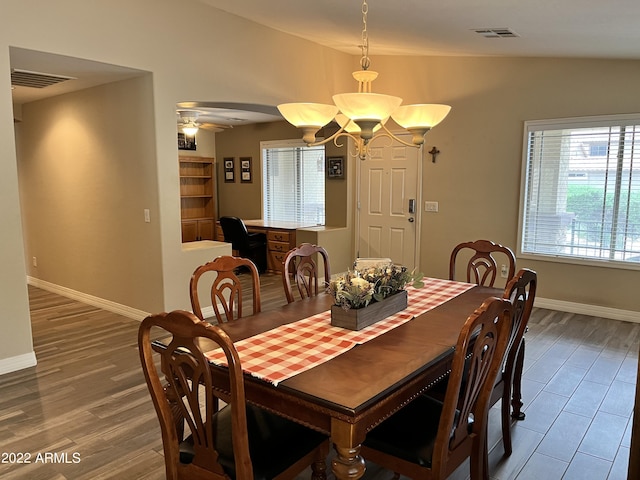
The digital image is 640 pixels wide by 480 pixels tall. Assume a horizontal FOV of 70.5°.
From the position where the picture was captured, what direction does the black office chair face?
facing away from the viewer and to the right of the viewer

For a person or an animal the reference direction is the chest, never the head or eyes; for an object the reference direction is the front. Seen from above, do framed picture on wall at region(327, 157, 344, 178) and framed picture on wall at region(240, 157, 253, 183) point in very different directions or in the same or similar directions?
same or similar directions

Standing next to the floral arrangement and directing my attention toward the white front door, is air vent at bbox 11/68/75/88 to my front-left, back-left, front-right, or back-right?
front-left

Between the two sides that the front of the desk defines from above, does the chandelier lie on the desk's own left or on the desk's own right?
on the desk's own left

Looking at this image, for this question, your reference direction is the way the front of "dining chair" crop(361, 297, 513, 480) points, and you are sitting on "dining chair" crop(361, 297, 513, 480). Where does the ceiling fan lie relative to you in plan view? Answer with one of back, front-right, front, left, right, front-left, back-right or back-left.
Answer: front

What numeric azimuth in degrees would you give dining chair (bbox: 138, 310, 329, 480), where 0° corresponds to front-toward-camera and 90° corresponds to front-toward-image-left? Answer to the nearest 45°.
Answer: approximately 225°

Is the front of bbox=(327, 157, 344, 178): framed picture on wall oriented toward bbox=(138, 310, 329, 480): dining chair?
yes

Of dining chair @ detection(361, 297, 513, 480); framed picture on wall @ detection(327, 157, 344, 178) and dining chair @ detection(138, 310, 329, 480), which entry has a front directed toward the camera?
the framed picture on wall

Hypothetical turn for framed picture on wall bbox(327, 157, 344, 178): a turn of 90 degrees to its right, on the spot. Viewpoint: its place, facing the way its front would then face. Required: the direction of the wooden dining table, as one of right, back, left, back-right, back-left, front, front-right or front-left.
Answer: left

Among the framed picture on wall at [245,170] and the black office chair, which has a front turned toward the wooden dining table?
the framed picture on wall

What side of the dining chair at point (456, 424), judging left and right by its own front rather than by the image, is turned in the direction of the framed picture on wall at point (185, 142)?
front

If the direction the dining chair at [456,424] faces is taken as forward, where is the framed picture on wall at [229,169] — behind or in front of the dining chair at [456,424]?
in front

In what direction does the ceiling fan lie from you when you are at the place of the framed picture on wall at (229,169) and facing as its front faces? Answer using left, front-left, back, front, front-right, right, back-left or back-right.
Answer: front

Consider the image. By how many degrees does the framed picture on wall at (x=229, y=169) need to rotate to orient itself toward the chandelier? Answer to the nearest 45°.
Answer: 0° — it already faces it

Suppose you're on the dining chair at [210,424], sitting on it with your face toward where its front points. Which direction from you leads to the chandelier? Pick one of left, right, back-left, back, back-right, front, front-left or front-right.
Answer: front

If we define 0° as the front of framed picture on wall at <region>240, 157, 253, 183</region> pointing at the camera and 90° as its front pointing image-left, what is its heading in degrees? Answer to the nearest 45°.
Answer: approximately 0°

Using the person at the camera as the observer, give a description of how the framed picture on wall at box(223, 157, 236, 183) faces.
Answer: facing the viewer

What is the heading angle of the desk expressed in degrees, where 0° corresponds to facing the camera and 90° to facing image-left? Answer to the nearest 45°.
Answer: approximately 45°

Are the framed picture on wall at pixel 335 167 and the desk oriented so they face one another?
no

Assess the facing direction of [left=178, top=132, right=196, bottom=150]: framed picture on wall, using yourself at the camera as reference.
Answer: facing the viewer and to the right of the viewer

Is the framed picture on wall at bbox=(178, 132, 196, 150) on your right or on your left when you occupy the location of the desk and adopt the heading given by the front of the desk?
on your right

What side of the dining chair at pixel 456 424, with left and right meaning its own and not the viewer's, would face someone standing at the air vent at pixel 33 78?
front
